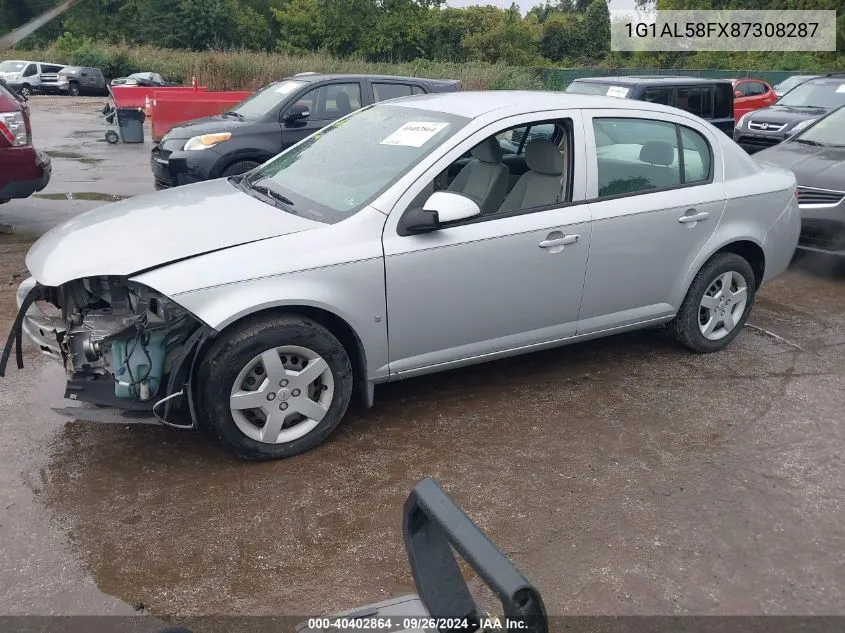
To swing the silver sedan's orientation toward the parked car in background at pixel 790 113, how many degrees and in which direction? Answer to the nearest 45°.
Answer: approximately 180°

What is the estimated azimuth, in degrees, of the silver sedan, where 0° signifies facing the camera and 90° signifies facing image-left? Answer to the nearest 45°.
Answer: approximately 45°

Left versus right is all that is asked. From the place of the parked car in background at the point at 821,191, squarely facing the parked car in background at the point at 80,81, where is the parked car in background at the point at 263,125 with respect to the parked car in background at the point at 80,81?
left

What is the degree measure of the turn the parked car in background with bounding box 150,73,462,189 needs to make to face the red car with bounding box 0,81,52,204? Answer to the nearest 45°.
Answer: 0° — it already faces it

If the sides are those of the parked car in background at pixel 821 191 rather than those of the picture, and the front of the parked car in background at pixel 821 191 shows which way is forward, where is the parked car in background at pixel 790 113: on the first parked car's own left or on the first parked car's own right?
on the first parked car's own right

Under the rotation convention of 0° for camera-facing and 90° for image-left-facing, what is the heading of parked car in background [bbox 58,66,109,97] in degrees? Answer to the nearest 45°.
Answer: approximately 45°

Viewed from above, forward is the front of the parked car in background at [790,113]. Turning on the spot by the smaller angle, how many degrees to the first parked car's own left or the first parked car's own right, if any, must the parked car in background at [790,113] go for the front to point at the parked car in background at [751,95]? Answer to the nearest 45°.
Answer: approximately 135° to the first parked car's own right
